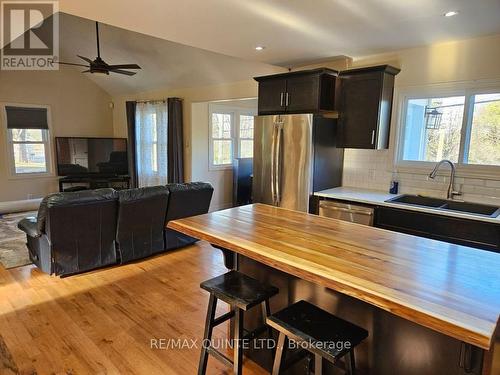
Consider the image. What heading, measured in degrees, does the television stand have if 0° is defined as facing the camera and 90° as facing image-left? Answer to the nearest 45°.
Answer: approximately 0°

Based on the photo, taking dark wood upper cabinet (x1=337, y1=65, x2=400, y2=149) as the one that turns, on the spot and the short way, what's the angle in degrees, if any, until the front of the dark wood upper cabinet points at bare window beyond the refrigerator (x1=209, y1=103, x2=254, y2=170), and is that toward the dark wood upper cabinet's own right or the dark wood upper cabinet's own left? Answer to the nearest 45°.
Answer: approximately 90° to the dark wood upper cabinet's own right

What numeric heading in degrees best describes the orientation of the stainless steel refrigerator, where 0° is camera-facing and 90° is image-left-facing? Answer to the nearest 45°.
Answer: approximately 45°

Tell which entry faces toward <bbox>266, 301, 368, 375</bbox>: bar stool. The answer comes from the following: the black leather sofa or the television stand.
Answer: the television stand

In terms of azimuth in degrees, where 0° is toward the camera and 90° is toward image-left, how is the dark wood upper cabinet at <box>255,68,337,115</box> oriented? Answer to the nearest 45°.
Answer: approximately 45°

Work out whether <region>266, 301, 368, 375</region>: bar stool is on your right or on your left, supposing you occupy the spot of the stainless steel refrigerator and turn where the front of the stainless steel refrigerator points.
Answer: on your left

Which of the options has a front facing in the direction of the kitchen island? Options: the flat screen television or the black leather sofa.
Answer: the flat screen television

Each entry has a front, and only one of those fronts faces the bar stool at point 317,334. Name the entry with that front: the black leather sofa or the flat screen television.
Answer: the flat screen television

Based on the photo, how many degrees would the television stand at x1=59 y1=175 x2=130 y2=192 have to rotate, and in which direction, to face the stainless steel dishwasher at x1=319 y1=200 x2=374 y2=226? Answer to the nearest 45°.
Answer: approximately 45° to its left

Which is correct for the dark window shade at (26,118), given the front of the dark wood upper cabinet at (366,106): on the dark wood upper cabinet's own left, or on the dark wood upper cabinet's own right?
on the dark wood upper cabinet's own right

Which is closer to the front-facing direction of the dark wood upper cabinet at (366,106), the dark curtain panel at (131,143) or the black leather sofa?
the black leather sofa
